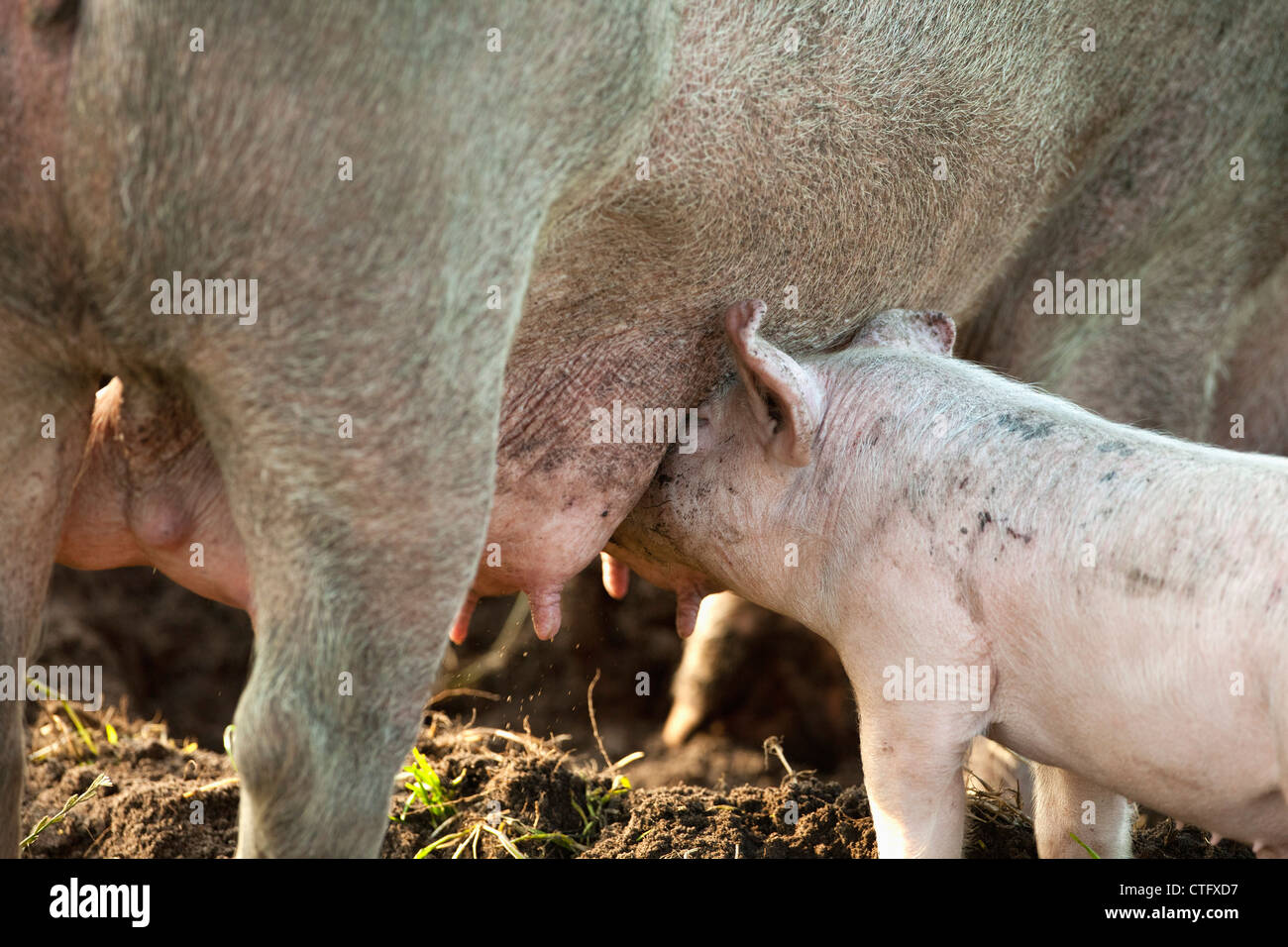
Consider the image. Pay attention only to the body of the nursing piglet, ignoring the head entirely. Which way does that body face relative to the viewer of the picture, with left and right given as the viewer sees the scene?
facing away from the viewer and to the left of the viewer

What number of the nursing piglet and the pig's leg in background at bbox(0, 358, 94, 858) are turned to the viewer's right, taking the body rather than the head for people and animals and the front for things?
1

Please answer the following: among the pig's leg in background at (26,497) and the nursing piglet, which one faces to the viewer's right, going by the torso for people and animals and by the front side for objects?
the pig's leg in background

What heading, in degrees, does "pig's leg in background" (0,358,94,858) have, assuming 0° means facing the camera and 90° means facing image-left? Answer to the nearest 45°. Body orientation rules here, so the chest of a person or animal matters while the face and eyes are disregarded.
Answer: approximately 270°

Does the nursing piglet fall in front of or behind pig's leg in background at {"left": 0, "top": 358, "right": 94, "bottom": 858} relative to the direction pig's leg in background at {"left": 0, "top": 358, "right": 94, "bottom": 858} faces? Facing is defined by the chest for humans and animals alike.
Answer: in front

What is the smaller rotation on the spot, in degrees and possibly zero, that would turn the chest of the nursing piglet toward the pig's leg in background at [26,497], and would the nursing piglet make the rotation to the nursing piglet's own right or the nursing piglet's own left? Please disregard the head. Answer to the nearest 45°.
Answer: approximately 45° to the nursing piglet's own left
